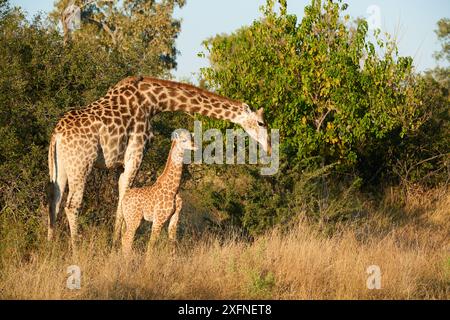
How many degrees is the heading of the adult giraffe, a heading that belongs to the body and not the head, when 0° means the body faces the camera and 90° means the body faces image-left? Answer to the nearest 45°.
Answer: approximately 270°

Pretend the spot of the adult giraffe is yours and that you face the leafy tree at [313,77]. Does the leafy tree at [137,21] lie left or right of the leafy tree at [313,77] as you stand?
left

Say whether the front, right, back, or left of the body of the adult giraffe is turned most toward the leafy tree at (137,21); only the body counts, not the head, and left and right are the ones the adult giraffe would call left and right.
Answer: left

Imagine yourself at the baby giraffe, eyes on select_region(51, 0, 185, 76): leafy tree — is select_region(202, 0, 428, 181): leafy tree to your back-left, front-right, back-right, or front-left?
front-right

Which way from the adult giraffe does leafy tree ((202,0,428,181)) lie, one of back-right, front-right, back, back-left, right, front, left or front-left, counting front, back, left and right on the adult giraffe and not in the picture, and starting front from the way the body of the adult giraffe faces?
front-left
